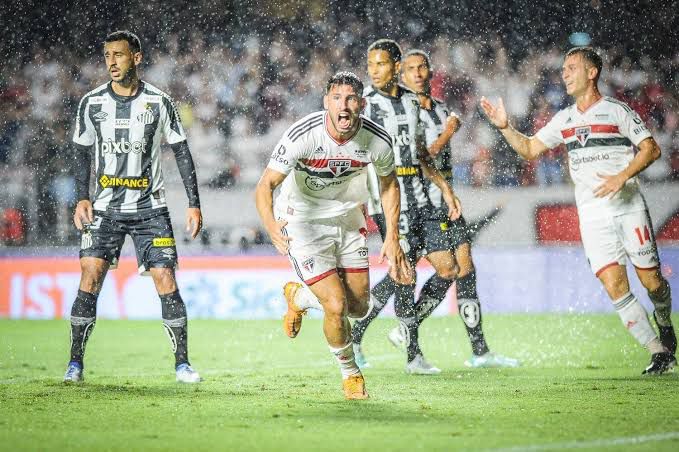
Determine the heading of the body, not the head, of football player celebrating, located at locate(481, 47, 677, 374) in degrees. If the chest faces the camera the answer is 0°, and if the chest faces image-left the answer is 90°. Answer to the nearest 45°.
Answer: approximately 45°

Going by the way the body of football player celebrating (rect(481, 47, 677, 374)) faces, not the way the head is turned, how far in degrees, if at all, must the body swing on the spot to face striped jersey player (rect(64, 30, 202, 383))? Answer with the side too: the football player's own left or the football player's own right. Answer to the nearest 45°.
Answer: approximately 45° to the football player's own right

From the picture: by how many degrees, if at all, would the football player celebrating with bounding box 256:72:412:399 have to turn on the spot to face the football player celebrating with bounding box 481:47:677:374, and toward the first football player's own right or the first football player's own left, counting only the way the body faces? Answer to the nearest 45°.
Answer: approximately 135° to the first football player's own left

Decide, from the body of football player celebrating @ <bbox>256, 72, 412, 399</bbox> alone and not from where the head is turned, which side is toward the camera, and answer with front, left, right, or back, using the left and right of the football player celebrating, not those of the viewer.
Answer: front

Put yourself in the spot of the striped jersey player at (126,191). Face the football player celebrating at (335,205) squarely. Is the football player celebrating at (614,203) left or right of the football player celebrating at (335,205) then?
left

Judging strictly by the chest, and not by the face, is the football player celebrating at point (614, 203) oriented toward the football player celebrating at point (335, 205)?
yes

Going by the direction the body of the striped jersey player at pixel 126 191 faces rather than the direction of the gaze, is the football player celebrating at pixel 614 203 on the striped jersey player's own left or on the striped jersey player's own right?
on the striped jersey player's own left

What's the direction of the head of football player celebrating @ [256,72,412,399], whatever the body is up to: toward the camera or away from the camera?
toward the camera

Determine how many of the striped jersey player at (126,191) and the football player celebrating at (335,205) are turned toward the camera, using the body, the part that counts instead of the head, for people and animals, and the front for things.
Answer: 2

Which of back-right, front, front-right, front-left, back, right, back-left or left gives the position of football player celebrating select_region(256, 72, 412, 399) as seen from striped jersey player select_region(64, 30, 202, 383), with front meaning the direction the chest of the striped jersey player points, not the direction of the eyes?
front-left

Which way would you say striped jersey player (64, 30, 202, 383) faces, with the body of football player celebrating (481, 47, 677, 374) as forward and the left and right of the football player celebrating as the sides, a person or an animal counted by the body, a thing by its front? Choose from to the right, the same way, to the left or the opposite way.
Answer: to the left

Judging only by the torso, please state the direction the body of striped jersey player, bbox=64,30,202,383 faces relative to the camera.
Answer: toward the camera
